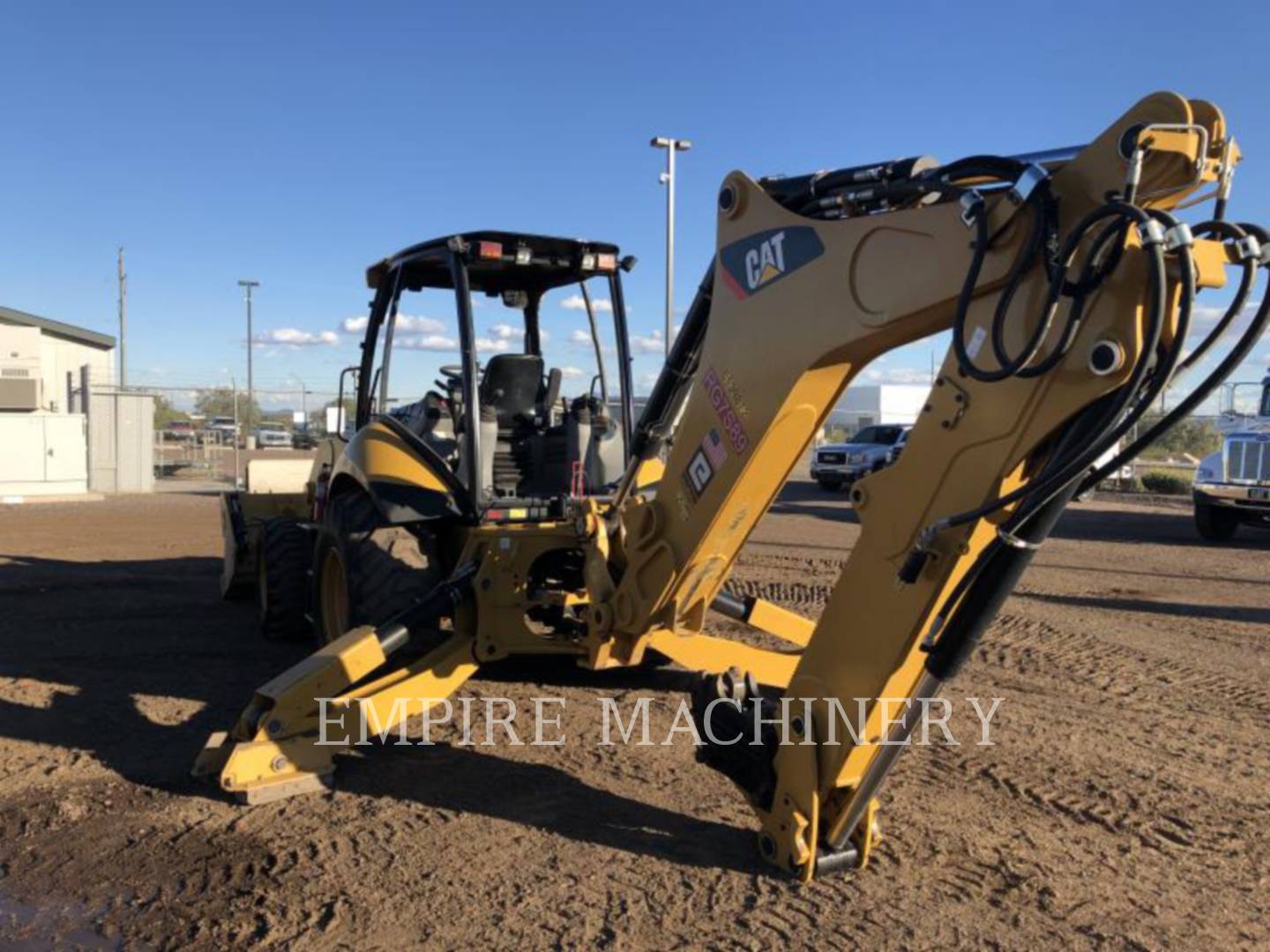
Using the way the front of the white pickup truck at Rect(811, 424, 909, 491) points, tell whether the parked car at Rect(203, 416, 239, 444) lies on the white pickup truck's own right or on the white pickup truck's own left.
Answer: on the white pickup truck's own right

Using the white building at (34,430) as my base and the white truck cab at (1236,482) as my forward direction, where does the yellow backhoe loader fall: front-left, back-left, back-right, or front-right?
front-right

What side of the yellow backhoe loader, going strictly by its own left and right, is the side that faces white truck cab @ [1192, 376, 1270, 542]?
right

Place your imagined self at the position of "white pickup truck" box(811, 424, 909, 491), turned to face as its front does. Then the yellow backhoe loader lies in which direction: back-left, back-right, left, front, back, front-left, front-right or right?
front-left

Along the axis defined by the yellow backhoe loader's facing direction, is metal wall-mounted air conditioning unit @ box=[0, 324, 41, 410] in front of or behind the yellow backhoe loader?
in front

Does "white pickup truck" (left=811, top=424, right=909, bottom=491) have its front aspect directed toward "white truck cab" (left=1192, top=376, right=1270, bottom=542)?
no

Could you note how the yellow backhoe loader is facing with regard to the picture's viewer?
facing away from the viewer and to the left of the viewer

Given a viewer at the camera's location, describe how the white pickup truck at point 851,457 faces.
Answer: facing the viewer and to the left of the viewer

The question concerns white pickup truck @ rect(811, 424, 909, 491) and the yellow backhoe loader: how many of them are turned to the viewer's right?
0

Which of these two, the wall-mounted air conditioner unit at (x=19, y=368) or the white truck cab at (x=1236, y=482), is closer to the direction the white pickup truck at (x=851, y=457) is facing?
the wall-mounted air conditioner unit

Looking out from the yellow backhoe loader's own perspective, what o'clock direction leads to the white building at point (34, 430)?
The white building is roughly at 12 o'clock from the yellow backhoe loader.

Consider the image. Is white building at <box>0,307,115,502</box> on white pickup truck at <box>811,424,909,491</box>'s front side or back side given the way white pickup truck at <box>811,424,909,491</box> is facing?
on the front side
